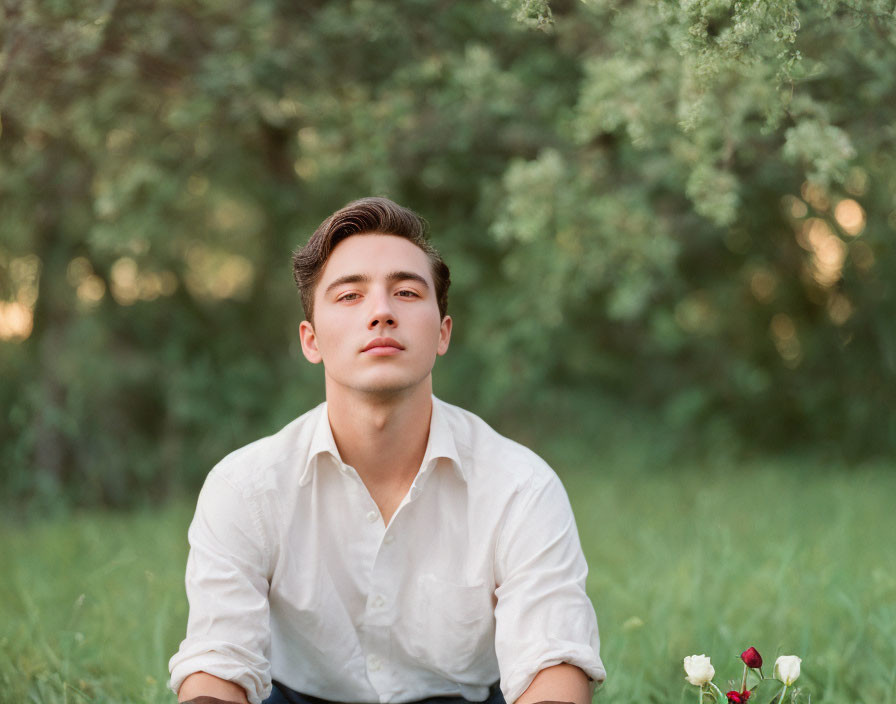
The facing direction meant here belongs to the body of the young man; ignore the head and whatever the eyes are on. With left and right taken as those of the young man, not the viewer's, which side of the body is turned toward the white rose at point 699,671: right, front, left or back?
left

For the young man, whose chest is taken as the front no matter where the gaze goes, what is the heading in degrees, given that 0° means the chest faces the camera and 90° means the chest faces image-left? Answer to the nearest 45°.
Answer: approximately 0°
